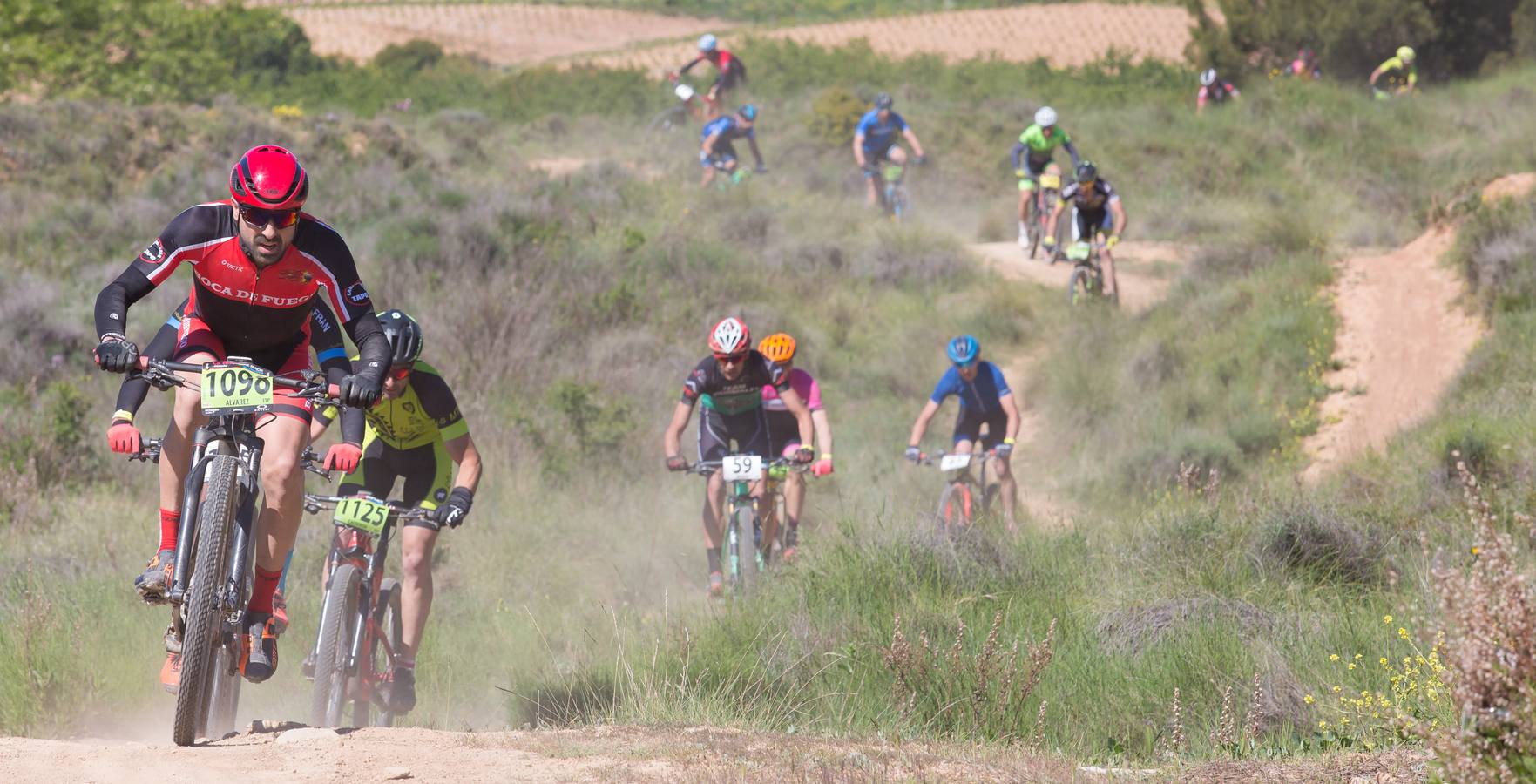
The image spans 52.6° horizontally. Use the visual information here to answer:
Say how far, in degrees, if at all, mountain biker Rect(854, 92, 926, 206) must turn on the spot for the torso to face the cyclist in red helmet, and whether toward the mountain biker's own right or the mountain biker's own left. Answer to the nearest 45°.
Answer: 0° — they already face them

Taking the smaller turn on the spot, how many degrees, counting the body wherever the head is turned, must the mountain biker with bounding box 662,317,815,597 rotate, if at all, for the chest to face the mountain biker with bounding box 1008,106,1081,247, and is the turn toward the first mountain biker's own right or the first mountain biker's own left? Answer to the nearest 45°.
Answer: approximately 180°

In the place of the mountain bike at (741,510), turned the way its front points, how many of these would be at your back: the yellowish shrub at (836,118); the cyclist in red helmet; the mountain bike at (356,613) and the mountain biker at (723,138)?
2

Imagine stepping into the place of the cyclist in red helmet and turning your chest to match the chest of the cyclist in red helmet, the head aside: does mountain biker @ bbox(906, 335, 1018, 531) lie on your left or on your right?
on your left

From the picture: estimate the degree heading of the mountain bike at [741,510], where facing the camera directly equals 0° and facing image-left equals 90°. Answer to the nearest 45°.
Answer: approximately 0°

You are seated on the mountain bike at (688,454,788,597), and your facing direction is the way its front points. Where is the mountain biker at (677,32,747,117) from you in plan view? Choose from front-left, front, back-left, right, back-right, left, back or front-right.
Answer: back

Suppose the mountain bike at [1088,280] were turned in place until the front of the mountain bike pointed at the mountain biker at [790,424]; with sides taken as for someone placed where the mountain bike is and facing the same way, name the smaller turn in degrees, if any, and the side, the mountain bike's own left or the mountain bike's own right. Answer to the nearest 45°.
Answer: approximately 45° to the mountain bike's own left

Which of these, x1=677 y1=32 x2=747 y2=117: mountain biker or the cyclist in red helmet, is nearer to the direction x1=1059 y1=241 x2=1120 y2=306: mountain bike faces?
the cyclist in red helmet

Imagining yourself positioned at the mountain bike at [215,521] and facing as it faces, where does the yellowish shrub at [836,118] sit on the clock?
The yellowish shrub is roughly at 7 o'clock from the mountain bike.

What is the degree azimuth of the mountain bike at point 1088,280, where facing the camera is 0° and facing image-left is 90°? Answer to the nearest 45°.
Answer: approximately 45°
